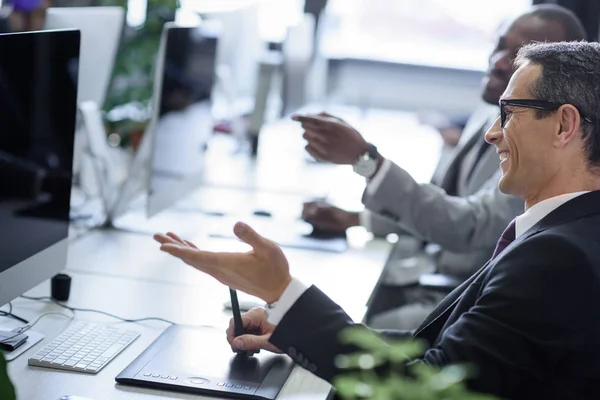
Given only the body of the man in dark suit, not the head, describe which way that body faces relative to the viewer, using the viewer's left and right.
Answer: facing to the left of the viewer

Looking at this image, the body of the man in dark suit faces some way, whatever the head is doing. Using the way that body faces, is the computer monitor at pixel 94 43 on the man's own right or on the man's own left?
on the man's own right

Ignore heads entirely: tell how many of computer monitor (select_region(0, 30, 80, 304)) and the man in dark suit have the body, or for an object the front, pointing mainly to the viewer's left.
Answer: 1

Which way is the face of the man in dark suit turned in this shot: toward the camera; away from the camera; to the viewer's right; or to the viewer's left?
to the viewer's left

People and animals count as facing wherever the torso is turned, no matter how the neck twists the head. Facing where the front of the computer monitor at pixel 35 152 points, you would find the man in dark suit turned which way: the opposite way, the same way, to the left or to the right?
the opposite way

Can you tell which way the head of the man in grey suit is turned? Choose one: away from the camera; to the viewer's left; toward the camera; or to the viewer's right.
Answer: to the viewer's left

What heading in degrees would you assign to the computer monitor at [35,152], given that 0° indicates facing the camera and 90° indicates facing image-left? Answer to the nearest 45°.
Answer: approximately 315°
